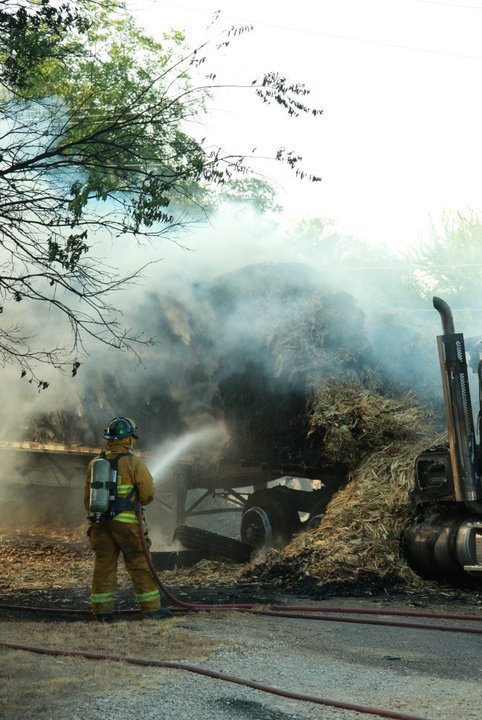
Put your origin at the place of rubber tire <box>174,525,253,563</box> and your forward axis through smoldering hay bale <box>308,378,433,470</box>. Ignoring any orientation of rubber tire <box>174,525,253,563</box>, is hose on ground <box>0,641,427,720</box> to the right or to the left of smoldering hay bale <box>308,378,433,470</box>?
right

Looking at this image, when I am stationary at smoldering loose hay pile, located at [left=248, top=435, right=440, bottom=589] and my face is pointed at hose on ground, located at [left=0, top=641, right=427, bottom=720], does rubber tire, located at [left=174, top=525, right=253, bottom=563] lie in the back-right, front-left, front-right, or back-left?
back-right

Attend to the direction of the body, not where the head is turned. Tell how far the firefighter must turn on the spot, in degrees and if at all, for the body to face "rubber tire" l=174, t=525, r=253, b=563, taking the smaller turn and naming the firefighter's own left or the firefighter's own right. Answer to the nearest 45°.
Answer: approximately 45° to the firefighter's own left

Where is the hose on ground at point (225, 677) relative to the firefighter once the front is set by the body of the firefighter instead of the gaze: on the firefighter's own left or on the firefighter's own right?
on the firefighter's own right

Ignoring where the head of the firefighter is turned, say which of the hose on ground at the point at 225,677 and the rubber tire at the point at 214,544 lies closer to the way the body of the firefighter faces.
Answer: the rubber tire

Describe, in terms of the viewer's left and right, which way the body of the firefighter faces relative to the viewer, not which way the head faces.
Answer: facing away from the viewer and to the right of the viewer

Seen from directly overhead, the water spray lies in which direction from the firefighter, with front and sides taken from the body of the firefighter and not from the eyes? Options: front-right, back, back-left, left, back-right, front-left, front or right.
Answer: front-left

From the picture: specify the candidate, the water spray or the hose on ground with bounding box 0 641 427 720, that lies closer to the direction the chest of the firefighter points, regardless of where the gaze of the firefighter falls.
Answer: the water spray

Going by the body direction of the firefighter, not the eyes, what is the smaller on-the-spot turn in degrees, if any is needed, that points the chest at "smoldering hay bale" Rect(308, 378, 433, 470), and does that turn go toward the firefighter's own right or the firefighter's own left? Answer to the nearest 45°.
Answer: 0° — they already face it
